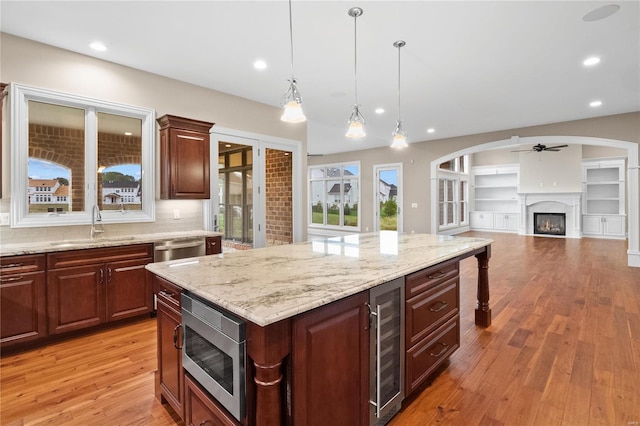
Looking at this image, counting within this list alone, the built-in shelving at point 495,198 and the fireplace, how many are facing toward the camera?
2

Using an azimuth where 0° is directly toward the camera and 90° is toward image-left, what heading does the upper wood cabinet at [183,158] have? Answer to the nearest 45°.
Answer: approximately 315°

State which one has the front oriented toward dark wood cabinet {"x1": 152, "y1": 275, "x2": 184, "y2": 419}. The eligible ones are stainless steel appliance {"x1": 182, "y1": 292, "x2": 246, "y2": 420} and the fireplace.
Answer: the fireplace

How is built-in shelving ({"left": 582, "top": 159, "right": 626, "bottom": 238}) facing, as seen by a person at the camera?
facing the viewer

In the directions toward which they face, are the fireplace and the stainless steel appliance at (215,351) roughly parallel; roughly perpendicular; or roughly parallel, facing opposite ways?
roughly parallel

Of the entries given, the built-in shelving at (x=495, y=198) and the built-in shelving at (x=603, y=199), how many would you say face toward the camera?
2

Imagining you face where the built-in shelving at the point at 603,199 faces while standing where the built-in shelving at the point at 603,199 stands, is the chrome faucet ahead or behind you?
ahead

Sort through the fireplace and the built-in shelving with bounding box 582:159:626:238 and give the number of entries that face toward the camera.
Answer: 2

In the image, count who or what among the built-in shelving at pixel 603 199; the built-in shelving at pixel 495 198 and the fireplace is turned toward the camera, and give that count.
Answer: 3

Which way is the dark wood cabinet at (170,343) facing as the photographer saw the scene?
facing the viewer and to the left of the viewer

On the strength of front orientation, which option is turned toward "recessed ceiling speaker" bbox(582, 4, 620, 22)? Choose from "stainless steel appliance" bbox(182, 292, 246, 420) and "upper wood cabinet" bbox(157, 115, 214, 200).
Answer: the upper wood cabinet

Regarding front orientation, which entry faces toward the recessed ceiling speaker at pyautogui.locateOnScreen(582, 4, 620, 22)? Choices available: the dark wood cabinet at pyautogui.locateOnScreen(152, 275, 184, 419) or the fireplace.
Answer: the fireplace

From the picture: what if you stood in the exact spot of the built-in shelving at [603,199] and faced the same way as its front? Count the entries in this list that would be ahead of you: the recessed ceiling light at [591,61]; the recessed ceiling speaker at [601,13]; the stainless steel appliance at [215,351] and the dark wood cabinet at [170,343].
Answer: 4

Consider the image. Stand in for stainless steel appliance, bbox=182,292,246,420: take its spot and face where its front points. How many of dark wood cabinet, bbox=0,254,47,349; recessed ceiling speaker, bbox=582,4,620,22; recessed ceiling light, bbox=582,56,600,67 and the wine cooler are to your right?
1

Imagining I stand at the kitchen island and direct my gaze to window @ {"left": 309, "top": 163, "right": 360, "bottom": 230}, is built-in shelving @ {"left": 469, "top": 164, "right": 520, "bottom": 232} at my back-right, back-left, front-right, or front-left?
front-right

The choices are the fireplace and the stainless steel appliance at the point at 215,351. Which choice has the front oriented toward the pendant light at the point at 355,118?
the fireplace

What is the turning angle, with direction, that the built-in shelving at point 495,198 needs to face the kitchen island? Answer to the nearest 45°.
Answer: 0° — it already faces it
